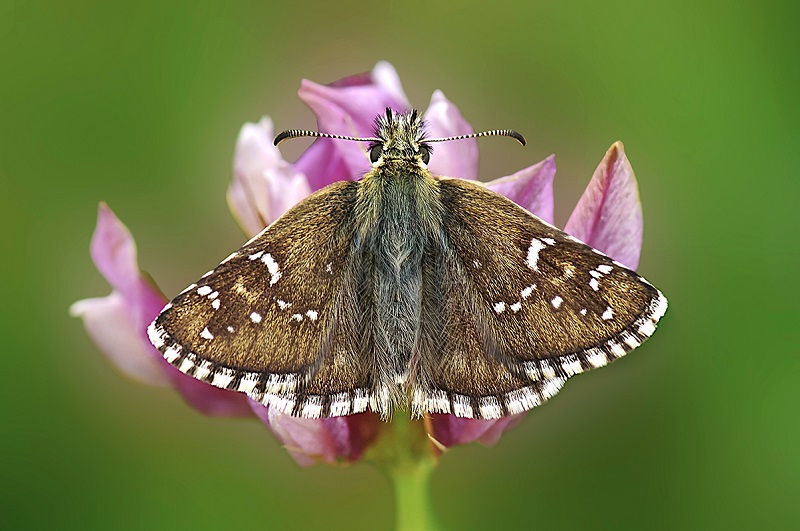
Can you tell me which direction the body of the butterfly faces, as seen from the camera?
away from the camera
